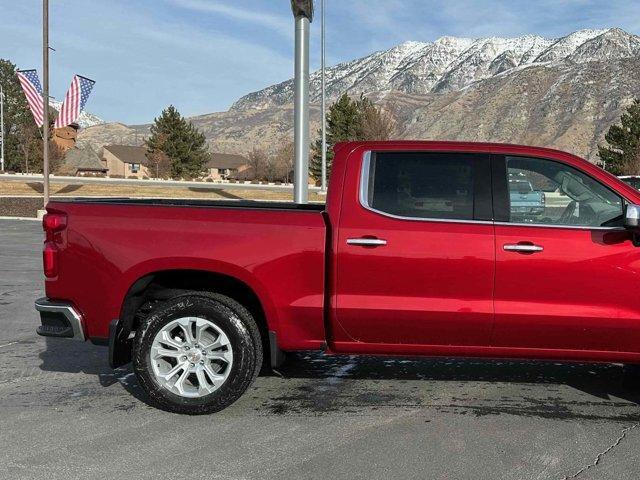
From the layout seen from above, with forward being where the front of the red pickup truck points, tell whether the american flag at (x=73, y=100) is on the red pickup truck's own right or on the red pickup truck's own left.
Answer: on the red pickup truck's own left

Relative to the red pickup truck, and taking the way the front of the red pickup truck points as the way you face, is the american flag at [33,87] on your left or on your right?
on your left

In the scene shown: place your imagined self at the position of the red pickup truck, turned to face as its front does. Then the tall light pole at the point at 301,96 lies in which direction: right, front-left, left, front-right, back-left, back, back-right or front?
left

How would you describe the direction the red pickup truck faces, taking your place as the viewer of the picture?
facing to the right of the viewer

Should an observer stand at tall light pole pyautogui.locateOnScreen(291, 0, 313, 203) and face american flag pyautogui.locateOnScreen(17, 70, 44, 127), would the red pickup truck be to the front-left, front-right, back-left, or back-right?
back-left
